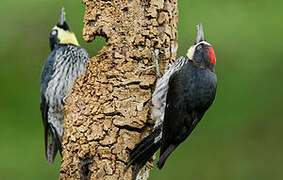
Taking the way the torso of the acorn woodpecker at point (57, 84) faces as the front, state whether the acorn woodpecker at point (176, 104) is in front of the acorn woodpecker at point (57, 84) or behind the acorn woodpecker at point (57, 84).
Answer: in front

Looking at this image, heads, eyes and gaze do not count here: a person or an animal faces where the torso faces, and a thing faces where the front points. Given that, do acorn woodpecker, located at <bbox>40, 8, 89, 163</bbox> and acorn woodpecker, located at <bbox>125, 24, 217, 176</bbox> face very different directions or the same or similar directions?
very different directions

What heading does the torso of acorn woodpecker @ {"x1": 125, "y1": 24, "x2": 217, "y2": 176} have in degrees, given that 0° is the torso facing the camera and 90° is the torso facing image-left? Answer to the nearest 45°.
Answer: approximately 135°

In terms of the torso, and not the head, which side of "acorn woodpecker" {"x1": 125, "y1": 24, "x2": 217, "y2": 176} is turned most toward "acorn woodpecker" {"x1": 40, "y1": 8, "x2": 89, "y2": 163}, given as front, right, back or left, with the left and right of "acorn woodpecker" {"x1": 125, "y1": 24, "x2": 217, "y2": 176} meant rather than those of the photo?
front
